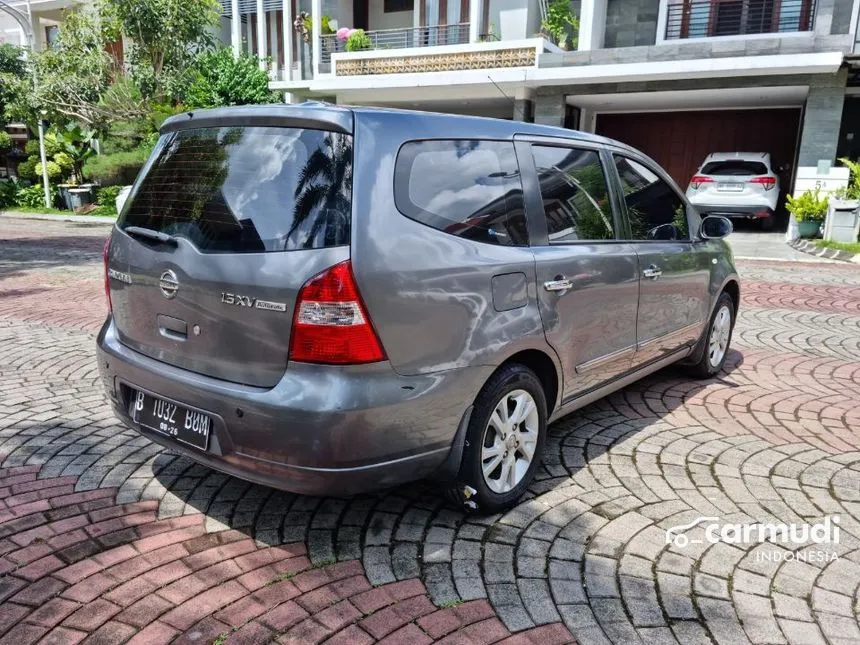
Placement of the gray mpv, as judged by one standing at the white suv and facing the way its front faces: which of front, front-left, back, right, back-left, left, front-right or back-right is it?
back

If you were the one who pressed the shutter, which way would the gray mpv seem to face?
facing away from the viewer and to the right of the viewer

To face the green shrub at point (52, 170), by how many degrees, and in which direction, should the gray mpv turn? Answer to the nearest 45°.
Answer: approximately 90° to its left

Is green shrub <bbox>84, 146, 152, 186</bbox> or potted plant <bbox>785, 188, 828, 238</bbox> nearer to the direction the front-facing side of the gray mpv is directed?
the potted plant

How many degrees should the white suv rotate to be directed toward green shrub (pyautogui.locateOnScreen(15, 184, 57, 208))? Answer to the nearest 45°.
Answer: approximately 90° to its left

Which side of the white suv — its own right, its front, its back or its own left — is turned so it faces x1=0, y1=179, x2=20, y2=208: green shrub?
left

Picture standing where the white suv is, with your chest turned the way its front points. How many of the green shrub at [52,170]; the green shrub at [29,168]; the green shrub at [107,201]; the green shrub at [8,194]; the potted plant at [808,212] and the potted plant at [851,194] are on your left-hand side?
4

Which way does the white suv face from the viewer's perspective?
away from the camera

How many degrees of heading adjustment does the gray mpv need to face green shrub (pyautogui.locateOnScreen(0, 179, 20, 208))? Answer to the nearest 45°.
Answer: approximately 90° to its left

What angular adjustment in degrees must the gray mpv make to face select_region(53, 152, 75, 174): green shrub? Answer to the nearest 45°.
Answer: approximately 90° to its left
